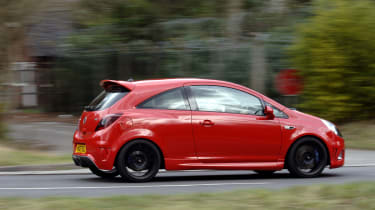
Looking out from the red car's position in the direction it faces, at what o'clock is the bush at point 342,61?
The bush is roughly at 10 o'clock from the red car.

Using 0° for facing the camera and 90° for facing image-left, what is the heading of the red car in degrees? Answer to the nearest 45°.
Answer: approximately 270°
